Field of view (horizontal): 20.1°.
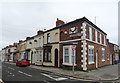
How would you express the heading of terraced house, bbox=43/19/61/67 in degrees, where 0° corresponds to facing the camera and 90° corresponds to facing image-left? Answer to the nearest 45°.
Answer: approximately 45°
